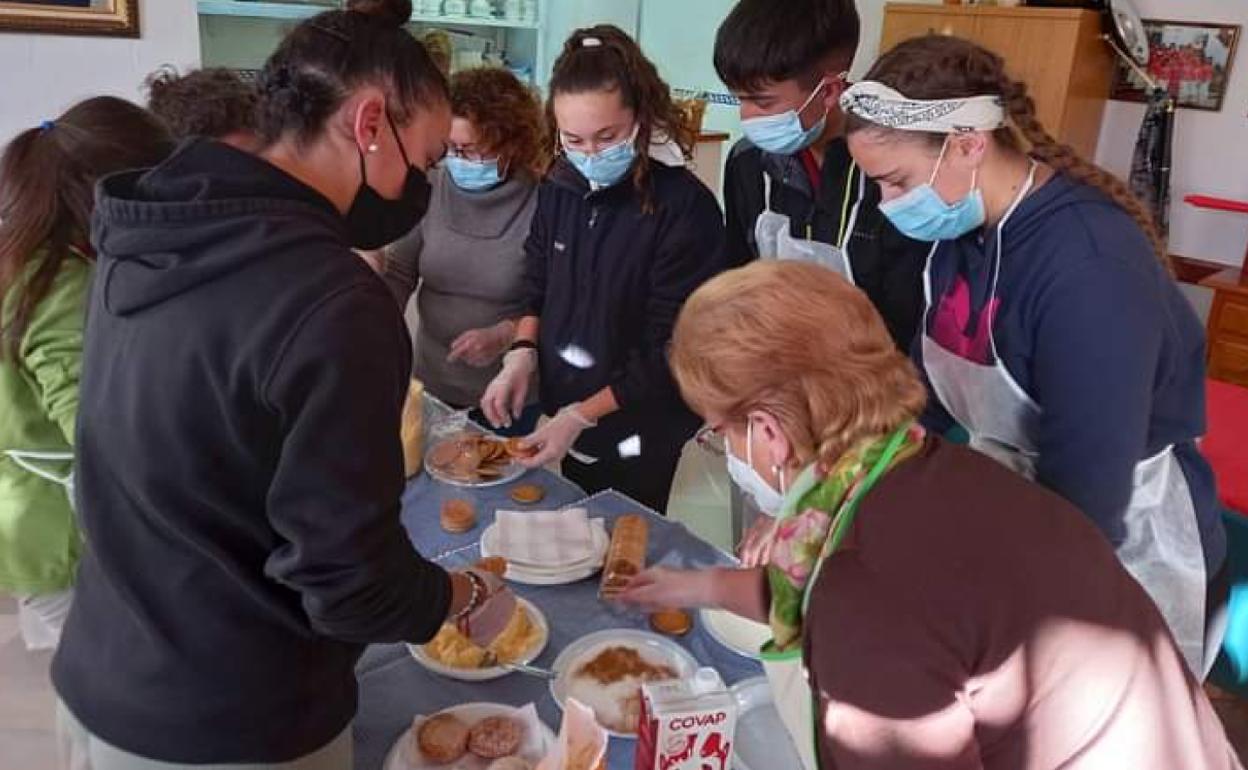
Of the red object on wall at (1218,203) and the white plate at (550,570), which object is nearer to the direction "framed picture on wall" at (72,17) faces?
the white plate

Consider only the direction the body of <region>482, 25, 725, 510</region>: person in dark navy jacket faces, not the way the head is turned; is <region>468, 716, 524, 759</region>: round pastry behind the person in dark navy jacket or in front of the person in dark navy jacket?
in front

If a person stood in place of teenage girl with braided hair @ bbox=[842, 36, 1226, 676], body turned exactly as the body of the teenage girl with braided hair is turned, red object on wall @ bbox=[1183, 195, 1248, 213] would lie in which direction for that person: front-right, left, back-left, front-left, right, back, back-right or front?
back-right

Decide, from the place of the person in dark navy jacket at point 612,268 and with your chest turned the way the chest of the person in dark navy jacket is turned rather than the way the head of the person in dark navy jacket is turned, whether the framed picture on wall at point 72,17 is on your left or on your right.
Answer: on your right

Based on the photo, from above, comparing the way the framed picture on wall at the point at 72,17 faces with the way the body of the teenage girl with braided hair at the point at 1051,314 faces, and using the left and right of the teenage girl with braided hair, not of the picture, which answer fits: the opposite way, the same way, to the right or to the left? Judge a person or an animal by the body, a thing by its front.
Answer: to the left

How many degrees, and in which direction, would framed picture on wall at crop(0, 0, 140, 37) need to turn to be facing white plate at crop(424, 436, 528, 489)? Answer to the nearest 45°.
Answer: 0° — it already faces it

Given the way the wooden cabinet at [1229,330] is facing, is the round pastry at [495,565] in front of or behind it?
in front

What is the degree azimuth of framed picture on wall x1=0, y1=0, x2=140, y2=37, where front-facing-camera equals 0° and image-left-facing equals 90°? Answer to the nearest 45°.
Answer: approximately 0°

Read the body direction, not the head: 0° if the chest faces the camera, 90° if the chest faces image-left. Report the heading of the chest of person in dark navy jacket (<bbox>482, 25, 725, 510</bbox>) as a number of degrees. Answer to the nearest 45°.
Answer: approximately 45°

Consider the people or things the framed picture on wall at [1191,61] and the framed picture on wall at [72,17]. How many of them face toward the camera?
2

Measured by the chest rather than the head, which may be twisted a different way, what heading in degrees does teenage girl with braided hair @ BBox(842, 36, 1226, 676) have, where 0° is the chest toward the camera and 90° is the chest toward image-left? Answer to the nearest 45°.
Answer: approximately 45°
